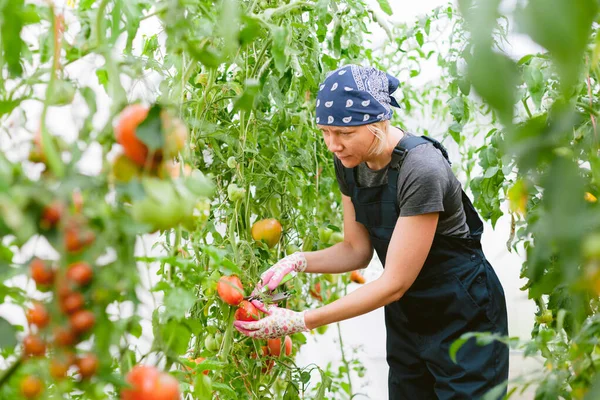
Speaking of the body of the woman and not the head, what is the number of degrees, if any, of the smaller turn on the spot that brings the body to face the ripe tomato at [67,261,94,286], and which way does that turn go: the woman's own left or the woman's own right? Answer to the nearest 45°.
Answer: approximately 45° to the woman's own left

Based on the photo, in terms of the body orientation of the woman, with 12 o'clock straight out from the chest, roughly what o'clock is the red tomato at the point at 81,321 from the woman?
The red tomato is roughly at 11 o'clock from the woman.

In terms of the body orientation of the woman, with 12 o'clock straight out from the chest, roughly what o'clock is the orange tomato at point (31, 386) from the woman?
The orange tomato is roughly at 11 o'clock from the woman.

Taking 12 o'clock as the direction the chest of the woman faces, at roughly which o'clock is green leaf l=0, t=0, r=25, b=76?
The green leaf is roughly at 11 o'clock from the woman.

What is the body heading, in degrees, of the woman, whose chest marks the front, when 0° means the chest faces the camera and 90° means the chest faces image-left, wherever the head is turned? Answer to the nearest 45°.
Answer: approximately 45°

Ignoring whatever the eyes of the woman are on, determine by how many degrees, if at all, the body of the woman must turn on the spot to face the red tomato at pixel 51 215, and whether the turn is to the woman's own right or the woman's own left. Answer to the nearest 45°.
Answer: approximately 45° to the woman's own left
